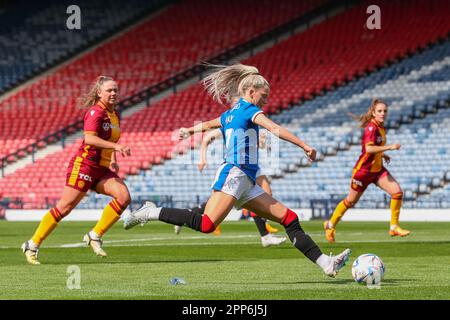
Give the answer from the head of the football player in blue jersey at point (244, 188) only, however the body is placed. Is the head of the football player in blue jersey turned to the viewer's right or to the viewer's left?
to the viewer's right

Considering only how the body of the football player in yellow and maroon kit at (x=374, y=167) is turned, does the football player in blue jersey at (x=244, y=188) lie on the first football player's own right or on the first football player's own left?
on the first football player's own right

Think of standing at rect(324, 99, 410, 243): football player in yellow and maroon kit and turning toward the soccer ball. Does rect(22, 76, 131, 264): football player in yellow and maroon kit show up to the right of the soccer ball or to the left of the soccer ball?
right
